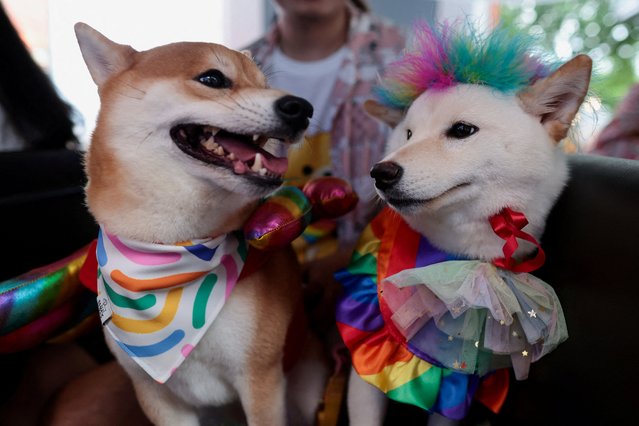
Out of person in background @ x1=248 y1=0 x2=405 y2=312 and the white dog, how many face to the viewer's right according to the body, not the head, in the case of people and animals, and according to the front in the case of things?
0

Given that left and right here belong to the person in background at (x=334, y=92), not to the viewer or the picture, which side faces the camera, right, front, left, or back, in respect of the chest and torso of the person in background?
front

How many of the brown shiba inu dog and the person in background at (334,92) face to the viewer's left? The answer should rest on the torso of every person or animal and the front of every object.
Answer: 0

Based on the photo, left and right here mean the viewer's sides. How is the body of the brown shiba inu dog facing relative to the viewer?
facing the viewer and to the right of the viewer

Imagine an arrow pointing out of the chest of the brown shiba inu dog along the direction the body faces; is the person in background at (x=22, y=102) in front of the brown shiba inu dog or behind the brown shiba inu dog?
behind

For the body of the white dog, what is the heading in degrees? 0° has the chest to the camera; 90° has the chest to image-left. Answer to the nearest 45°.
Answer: approximately 45°

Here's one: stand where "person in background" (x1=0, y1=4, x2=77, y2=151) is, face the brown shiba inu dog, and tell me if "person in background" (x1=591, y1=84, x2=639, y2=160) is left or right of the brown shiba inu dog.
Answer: left

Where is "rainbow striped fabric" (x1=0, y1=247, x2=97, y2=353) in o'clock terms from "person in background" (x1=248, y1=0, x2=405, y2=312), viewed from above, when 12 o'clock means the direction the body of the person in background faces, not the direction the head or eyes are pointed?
The rainbow striped fabric is roughly at 1 o'clock from the person in background.

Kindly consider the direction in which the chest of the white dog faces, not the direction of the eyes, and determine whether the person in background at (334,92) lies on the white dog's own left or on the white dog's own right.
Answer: on the white dog's own right

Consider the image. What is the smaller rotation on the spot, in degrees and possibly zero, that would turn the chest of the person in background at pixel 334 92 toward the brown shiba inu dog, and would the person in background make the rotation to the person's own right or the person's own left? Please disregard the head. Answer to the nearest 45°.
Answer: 0° — they already face it

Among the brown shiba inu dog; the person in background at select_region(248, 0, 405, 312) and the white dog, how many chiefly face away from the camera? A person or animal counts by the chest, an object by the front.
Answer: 0

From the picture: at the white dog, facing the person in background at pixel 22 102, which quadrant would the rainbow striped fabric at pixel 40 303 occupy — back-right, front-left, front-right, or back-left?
front-left

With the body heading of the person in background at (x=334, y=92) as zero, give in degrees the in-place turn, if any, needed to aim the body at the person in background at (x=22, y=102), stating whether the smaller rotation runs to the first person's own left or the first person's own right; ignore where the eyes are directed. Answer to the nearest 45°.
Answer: approximately 90° to the first person's own right

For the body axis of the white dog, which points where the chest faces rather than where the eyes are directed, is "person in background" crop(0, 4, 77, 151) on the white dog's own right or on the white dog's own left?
on the white dog's own right
